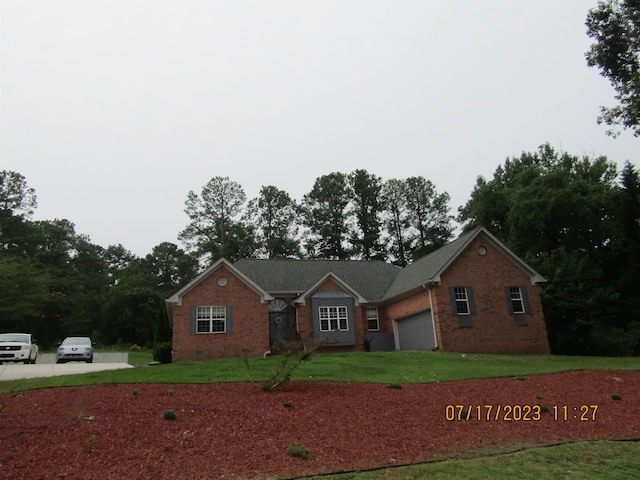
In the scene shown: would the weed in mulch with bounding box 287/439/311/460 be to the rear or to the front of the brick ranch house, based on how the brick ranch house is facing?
to the front

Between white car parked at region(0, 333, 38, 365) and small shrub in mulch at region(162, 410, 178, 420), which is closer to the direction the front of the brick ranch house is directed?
the small shrub in mulch

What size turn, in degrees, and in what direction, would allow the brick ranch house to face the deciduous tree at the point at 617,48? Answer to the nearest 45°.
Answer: approximately 90° to its left

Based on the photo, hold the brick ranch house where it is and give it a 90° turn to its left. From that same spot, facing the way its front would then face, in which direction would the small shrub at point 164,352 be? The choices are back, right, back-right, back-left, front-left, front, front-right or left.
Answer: back

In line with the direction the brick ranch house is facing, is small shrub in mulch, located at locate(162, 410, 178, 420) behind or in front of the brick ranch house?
in front

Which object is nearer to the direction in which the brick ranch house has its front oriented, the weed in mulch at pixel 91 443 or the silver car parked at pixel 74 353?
the weed in mulch

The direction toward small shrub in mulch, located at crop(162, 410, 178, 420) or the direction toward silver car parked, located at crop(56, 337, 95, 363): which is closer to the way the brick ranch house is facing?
the small shrub in mulch

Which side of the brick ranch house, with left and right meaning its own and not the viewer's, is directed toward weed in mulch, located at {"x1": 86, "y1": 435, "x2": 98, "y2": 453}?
front

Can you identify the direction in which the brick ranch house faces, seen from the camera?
facing the viewer

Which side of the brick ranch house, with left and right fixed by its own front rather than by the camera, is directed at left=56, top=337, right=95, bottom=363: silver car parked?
right

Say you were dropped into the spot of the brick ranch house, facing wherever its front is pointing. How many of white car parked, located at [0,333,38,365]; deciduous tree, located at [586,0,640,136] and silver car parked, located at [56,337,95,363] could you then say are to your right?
2
